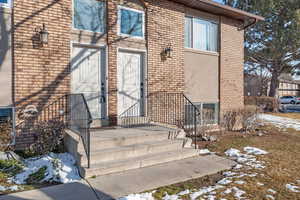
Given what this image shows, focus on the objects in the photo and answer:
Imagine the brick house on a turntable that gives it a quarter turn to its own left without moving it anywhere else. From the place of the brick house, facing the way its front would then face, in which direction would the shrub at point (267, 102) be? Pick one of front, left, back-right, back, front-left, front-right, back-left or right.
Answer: front

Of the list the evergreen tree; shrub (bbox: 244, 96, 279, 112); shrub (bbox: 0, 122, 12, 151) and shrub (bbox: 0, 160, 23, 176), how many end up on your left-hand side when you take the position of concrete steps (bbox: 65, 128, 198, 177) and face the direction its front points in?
2

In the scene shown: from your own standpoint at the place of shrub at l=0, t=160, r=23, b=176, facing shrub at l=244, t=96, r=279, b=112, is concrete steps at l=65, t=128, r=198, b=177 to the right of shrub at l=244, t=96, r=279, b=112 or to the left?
right

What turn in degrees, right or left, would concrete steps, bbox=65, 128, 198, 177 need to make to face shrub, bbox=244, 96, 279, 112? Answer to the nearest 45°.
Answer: approximately 90° to its left

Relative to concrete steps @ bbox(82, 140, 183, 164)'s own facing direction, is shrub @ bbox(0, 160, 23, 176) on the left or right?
on its right

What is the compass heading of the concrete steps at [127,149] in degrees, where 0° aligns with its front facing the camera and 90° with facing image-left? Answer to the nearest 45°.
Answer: approximately 315°

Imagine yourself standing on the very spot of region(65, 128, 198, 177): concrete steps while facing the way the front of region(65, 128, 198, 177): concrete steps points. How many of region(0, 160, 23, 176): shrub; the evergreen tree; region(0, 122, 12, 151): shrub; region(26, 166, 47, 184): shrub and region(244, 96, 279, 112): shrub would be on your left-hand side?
2
